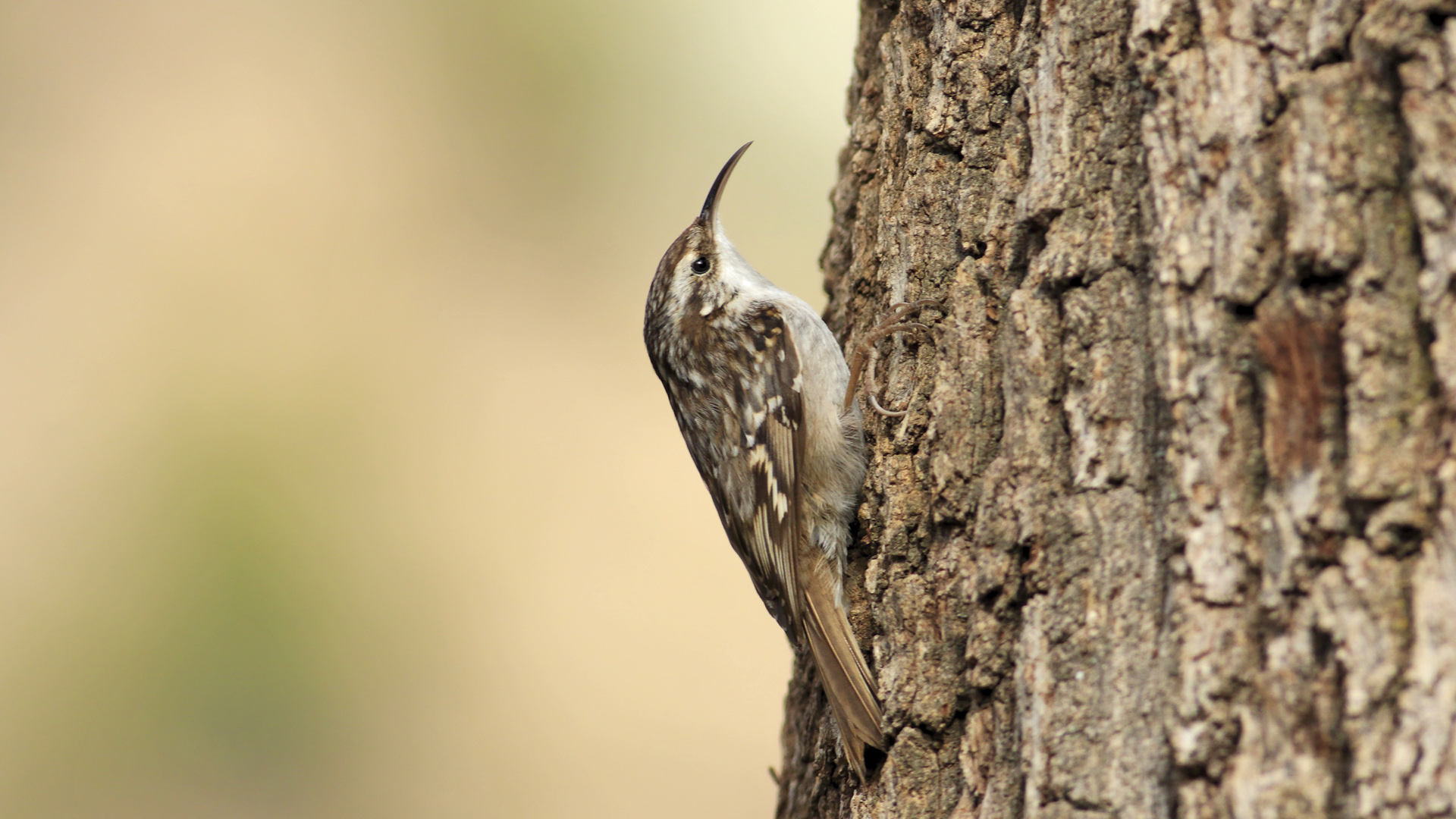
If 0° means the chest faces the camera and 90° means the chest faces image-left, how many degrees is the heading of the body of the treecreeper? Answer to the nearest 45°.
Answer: approximately 270°
